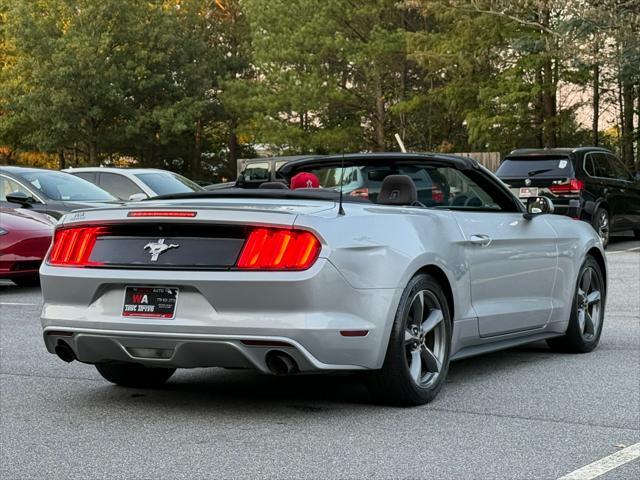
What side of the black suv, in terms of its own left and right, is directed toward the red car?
back

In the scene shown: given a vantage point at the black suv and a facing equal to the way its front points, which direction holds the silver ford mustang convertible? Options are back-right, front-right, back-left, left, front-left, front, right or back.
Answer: back-right

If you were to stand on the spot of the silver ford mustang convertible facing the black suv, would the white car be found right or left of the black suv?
left

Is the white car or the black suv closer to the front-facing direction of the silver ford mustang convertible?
the black suv

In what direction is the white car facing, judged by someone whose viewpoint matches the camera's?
facing the viewer and to the right of the viewer

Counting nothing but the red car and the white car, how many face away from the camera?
0

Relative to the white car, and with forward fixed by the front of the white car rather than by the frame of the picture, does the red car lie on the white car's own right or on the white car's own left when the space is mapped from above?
on the white car's own right

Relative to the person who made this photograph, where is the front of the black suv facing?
facing away from the viewer and to the right of the viewer

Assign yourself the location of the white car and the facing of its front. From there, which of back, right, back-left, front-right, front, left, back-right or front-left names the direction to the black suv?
front-left

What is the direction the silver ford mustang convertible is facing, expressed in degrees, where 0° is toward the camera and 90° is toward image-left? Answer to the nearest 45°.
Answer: approximately 225°

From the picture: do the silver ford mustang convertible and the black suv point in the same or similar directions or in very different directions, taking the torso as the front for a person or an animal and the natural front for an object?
same or similar directions

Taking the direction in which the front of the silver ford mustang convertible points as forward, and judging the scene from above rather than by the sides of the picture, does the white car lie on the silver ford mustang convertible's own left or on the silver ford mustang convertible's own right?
on the silver ford mustang convertible's own left
